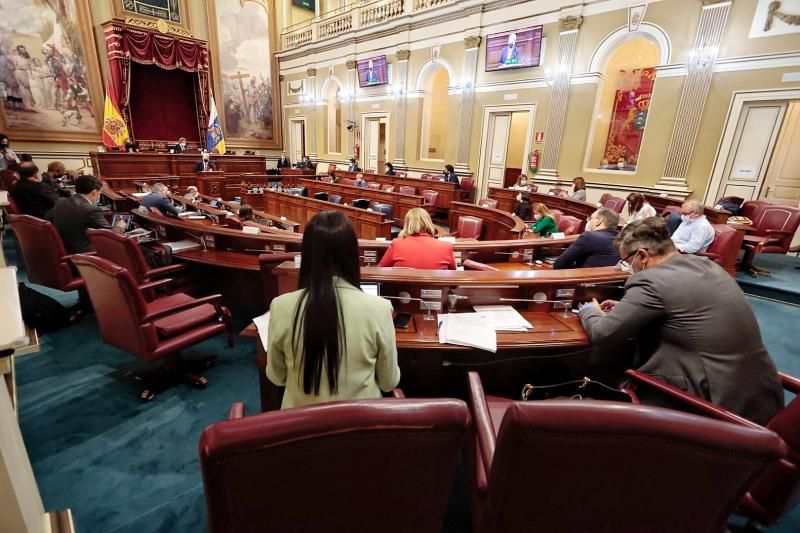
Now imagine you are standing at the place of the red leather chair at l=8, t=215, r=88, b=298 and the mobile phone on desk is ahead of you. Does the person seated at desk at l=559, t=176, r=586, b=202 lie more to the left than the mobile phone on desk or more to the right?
left

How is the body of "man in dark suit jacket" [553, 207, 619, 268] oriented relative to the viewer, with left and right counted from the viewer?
facing away from the viewer and to the left of the viewer

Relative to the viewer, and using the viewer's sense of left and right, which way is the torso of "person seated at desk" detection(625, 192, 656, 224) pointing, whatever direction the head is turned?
facing to the left of the viewer

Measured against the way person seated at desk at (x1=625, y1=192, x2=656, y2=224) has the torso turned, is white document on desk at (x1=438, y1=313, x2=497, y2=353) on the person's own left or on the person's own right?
on the person's own left

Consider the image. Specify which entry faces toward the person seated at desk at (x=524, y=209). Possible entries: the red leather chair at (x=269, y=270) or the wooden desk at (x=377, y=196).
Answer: the red leather chair

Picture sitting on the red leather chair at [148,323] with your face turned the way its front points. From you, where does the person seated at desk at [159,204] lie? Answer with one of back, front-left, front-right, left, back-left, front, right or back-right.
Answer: front-left

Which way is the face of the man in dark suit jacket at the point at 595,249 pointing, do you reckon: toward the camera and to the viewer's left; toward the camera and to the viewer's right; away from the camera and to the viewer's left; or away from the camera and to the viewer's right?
away from the camera and to the viewer's left

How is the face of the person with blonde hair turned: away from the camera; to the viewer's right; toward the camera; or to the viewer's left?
away from the camera

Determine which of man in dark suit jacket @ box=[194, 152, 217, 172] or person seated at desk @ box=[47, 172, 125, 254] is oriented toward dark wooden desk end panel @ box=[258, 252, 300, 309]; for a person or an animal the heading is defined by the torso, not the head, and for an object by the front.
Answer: the man in dark suit jacket

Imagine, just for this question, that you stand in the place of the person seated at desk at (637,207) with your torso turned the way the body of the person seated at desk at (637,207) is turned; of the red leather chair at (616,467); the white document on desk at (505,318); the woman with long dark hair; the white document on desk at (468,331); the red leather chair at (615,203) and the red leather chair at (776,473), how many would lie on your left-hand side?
5
